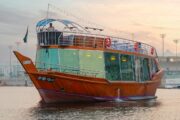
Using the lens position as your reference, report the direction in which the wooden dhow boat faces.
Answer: facing the viewer and to the left of the viewer
